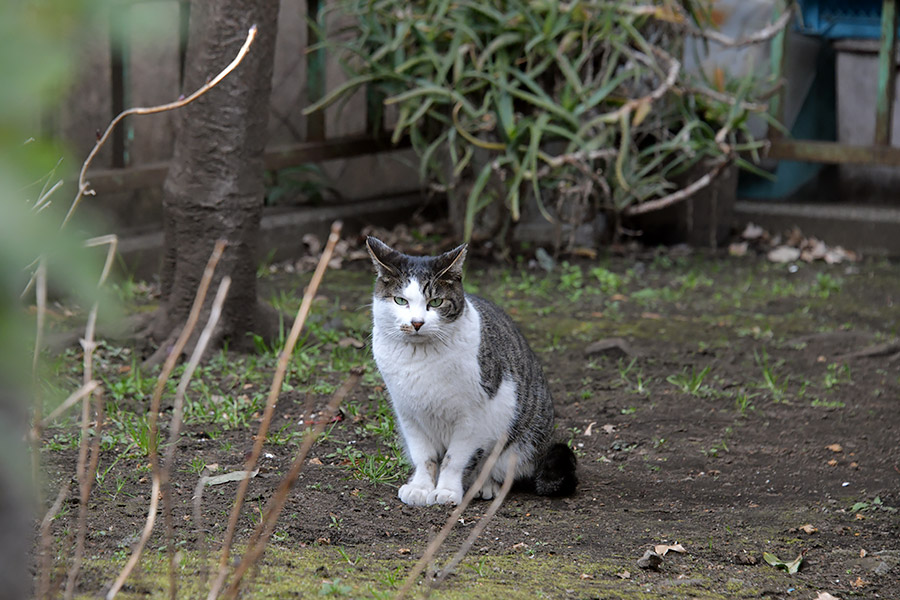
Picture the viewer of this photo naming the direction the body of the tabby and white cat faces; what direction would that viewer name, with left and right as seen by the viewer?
facing the viewer and to the left of the viewer

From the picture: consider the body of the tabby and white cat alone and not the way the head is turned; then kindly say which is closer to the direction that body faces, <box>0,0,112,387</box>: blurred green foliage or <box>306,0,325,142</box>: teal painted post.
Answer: the blurred green foliage

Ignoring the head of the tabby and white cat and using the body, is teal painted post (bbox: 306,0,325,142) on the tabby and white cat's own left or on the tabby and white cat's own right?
on the tabby and white cat's own right

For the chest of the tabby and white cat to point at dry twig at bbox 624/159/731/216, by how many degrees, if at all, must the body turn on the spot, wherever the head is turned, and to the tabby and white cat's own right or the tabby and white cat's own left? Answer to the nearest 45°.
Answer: approximately 135° to the tabby and white cat's own right

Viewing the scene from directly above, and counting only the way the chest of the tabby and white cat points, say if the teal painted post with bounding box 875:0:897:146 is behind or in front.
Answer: behind

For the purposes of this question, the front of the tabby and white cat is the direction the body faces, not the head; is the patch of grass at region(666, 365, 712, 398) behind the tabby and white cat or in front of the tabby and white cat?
behind

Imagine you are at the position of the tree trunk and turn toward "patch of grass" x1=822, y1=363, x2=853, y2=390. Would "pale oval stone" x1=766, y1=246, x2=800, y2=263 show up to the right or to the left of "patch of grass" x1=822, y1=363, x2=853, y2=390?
left

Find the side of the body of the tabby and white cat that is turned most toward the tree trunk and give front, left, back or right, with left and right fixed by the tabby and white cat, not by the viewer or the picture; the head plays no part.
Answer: right

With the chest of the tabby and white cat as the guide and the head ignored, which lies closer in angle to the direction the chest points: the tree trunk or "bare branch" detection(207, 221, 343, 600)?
the bare branch

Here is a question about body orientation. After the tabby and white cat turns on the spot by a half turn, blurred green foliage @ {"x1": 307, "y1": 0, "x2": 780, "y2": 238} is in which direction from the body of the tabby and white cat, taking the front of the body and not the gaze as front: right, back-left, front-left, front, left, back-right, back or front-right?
front-left
